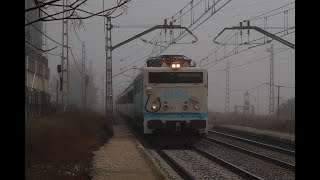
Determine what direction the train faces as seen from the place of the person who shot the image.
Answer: facing the viewer
